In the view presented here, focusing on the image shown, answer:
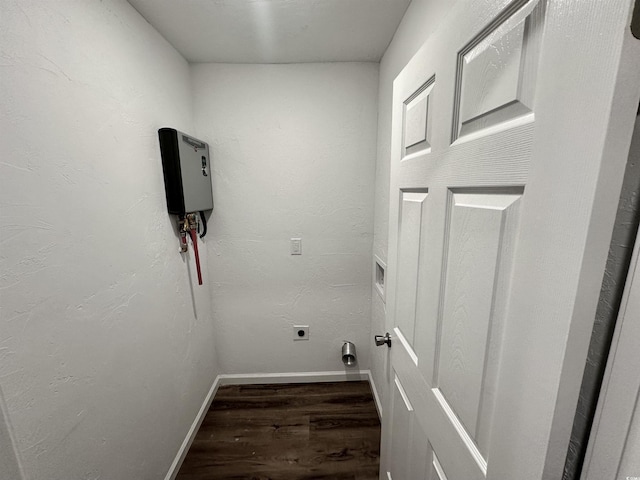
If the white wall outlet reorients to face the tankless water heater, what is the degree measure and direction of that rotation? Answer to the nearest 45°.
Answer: approximately 45° to its right

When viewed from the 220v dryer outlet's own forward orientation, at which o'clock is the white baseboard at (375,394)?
The white baseboard is roughly at 10 o'clock from the 220v dryer outlet.

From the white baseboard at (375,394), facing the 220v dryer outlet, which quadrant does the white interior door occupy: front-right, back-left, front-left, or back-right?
back-left

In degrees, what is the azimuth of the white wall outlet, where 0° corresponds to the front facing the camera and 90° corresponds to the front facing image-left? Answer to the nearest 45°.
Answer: approximately 0°

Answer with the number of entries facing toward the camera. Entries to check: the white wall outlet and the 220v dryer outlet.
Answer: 2

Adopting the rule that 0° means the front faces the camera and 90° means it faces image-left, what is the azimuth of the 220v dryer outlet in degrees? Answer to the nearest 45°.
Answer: approximately 0°

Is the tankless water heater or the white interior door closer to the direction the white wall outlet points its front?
the white interior door
